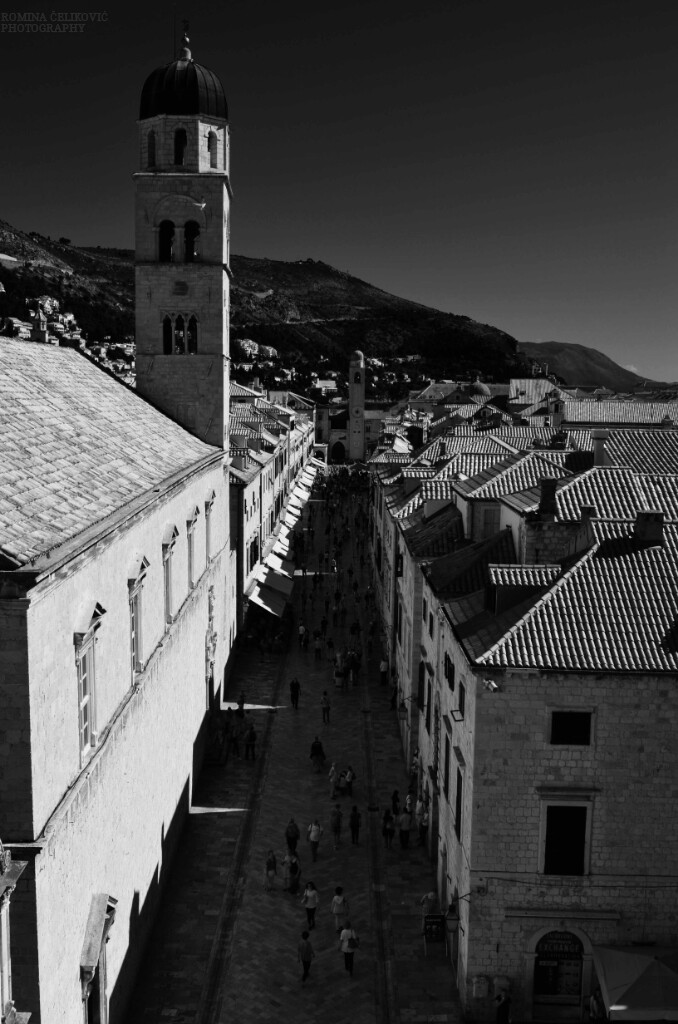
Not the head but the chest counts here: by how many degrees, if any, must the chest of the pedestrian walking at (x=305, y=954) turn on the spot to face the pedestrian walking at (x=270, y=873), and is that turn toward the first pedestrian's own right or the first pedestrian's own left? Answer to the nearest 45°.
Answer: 0° — they already face them

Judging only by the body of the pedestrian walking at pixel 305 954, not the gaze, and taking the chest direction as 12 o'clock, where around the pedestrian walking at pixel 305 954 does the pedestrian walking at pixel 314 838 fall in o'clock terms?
the pedestrian walking at pixel 314 838 is roughly at 12 o'clock from the pedestrian walking at pixel 305 954.

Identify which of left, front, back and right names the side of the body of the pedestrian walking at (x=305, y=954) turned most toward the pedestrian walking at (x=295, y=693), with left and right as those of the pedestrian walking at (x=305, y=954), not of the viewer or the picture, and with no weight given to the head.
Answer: front

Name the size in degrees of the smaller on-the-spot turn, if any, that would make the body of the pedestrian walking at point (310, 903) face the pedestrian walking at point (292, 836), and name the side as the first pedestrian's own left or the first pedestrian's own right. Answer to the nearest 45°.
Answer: approximately 180°

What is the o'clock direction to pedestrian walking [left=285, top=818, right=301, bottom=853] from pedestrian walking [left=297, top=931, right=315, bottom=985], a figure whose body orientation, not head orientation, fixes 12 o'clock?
pedestrian walking [left=285, top=818, right=301, bottom=853] is roughly at 12 o'clock from pedestrian walking [left=297, top=931, right=315, bottom=985].

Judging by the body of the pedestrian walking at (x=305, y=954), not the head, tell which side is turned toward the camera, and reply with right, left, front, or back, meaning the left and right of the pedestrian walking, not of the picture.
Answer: back

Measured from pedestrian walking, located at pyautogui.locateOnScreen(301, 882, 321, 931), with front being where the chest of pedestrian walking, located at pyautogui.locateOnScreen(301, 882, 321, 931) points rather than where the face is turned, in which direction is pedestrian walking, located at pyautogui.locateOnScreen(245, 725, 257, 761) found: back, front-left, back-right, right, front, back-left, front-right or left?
back

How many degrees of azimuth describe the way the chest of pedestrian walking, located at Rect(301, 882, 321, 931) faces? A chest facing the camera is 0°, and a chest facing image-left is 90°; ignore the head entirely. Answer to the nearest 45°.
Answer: approximately 0°

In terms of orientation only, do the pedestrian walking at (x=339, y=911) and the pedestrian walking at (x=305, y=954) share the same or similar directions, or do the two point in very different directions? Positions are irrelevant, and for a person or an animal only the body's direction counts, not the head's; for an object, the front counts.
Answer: same or similar directions

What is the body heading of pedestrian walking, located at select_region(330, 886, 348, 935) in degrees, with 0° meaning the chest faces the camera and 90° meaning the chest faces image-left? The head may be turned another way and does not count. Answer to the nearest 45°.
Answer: approximately 180°

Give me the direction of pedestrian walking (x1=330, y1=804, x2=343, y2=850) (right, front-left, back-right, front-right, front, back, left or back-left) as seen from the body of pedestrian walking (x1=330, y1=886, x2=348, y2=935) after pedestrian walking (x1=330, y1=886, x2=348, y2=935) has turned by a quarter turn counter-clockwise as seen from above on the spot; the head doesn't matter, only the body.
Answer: right

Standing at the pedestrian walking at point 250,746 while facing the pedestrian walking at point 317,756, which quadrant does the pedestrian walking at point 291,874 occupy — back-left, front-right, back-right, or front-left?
front-right

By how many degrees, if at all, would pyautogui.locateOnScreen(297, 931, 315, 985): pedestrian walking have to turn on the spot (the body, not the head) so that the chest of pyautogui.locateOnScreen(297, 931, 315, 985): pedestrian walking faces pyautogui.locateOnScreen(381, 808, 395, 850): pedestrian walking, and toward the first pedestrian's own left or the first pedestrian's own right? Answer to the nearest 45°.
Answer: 0° — they already face them

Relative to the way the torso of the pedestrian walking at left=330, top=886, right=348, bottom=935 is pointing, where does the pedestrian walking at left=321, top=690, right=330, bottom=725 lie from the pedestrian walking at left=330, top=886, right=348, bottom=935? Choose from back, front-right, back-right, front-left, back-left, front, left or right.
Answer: front

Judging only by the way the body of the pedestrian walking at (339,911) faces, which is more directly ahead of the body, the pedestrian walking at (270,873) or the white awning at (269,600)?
the white awning
